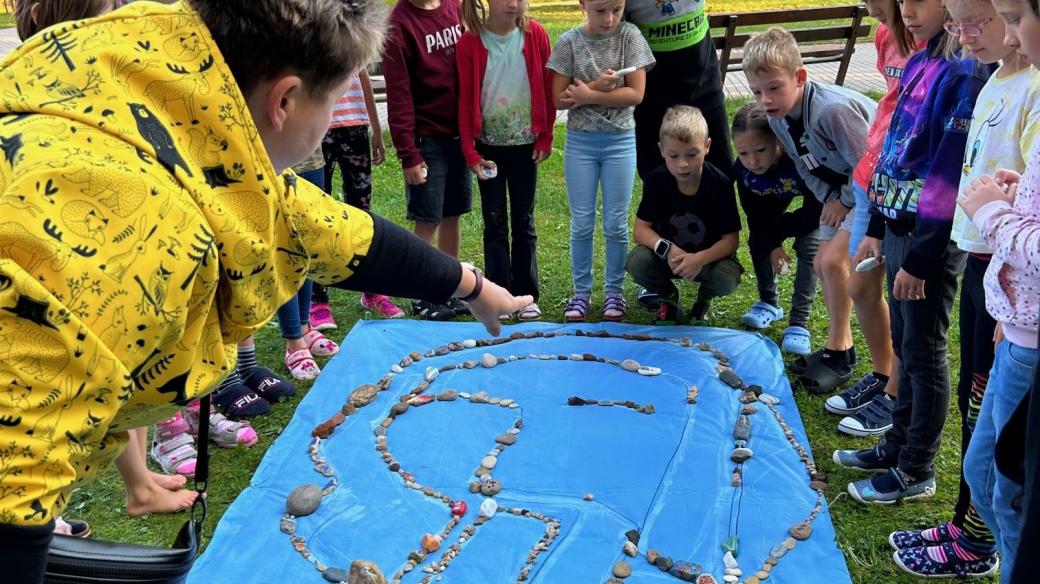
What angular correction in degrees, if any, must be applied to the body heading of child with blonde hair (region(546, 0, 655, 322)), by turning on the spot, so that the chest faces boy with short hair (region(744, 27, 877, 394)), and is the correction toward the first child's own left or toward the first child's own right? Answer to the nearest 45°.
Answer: approximately 45° to the first child's own left

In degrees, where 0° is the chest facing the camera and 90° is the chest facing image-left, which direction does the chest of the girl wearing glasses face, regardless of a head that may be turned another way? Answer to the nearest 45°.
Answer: approximately 90°

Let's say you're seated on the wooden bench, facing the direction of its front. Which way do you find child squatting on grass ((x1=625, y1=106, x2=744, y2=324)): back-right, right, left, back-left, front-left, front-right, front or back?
back

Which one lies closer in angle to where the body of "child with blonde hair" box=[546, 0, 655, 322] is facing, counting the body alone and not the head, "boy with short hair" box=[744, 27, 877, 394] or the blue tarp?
the blue tarp

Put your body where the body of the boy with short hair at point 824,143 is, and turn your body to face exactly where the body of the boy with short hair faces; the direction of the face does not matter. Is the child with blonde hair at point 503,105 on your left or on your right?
on your right

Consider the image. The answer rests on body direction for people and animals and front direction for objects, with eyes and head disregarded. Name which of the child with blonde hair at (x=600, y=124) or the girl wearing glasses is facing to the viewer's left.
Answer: the girl wearing glasses

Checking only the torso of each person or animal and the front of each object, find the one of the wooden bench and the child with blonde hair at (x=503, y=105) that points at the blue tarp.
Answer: the child with blonde hair

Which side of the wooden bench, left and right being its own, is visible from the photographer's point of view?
back

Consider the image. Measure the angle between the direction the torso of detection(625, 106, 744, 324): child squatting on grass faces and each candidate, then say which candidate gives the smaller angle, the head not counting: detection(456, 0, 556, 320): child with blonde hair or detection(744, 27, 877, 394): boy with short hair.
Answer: the boy with short hair

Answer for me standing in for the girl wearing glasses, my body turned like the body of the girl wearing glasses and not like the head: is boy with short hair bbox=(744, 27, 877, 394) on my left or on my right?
on my right

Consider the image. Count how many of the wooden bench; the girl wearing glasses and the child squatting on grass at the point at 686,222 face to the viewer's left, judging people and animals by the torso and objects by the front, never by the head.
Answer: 1
